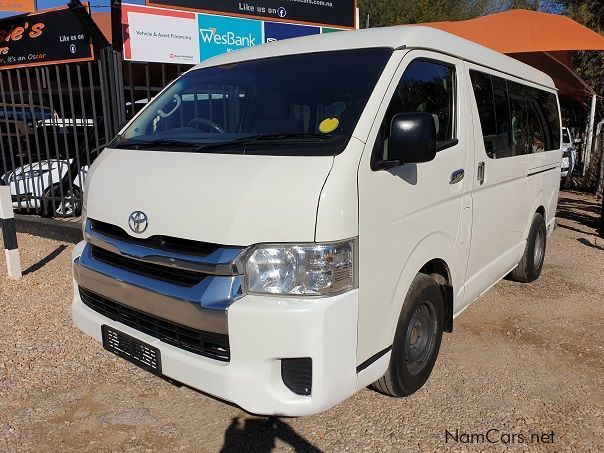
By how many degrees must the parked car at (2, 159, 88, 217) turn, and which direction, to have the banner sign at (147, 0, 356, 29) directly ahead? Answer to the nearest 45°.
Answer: approximately 135° to its left

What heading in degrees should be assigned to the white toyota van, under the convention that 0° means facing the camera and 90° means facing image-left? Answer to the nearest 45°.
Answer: approximately 45°

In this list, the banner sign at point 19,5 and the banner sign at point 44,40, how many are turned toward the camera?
2

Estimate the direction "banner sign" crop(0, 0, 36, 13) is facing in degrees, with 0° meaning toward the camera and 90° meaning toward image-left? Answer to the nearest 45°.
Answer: approximately 0°

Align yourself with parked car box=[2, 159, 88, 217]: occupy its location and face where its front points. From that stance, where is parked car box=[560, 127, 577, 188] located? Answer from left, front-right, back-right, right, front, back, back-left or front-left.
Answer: back-left
